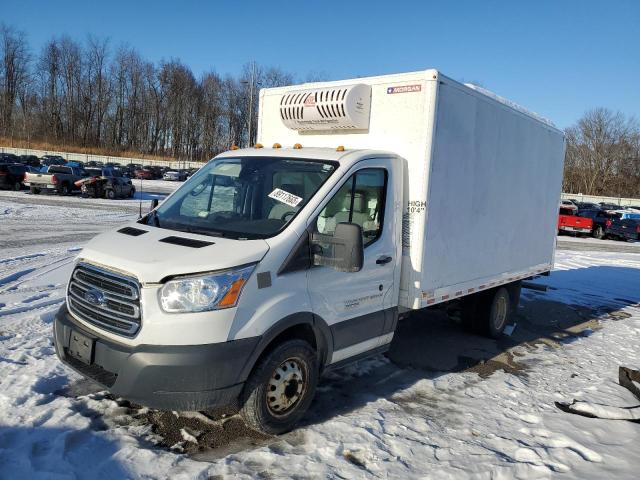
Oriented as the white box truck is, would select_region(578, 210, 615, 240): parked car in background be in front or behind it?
behind

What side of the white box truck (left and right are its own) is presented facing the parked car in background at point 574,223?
back

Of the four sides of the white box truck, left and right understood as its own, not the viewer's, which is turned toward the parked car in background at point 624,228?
back

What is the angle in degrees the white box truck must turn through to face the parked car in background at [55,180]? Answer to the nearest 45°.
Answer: approximately 90° to its right

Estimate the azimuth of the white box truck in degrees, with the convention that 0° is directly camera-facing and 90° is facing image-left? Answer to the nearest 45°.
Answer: approximately 45°

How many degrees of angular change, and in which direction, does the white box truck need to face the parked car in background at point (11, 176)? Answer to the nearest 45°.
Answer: approximately 90° to its right
